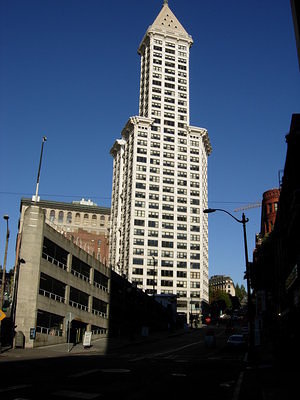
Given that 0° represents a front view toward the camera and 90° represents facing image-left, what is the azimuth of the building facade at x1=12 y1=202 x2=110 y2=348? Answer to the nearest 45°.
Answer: approximately 315°

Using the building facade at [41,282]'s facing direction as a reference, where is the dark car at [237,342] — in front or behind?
in front
